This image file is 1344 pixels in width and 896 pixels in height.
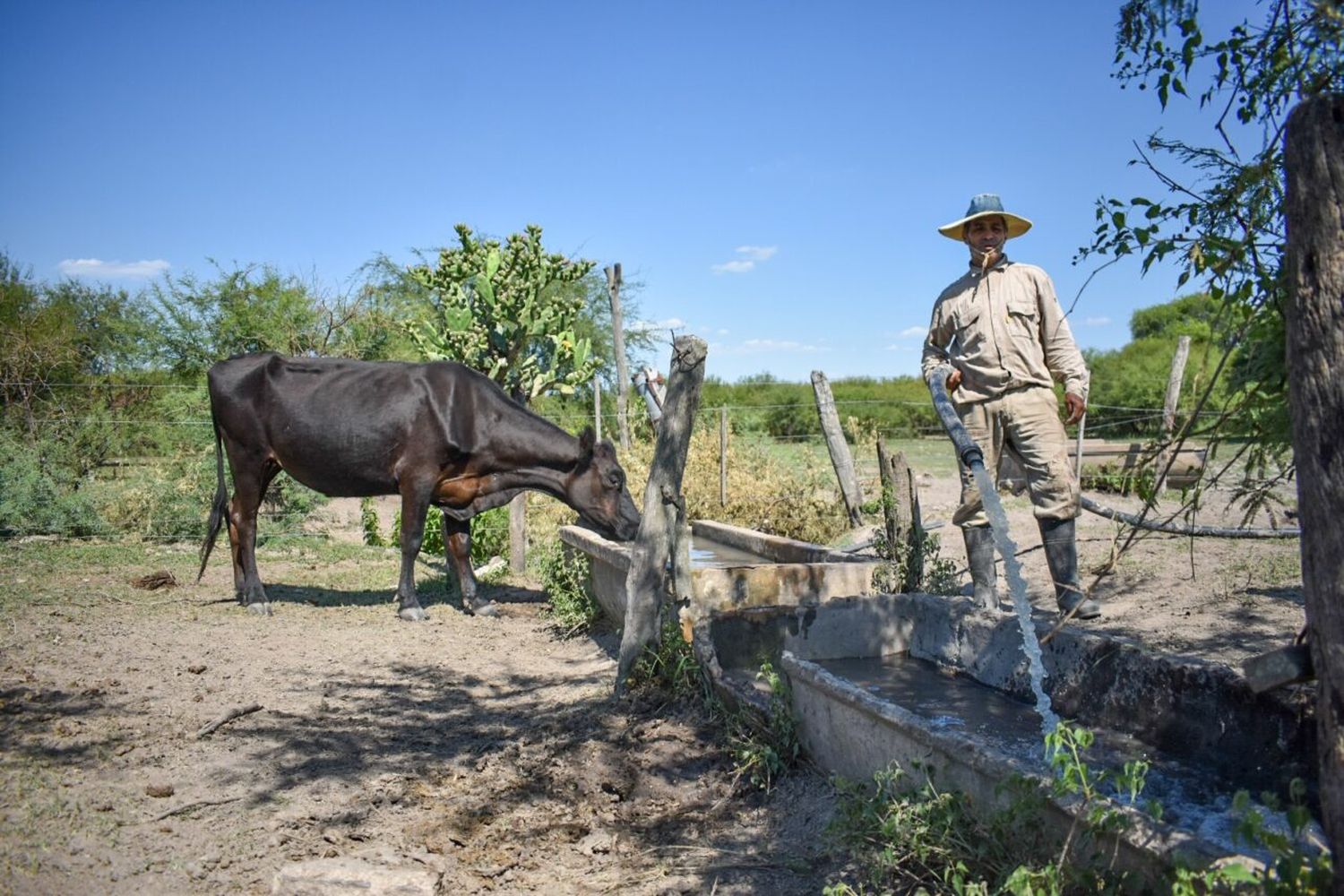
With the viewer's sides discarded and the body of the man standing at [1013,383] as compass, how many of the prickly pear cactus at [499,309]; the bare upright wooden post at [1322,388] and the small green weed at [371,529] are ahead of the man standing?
1

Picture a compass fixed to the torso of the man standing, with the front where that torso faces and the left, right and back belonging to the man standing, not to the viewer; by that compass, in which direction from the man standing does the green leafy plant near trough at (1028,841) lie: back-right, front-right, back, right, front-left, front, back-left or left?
front

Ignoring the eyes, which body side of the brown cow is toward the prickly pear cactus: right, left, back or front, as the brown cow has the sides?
left

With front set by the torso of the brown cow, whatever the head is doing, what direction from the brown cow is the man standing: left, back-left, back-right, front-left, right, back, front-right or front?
front-right

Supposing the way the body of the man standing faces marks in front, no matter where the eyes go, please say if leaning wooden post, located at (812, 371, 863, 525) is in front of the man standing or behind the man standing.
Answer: behind

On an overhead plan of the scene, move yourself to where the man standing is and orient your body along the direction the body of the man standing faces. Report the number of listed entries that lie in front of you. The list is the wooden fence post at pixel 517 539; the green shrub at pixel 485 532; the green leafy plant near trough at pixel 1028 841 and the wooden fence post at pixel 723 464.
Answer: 1

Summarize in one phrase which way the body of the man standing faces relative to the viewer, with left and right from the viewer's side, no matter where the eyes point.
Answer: facing the viewer

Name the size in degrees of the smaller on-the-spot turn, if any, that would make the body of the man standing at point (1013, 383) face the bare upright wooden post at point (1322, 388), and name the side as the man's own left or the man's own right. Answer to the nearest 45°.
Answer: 0° — they already face it

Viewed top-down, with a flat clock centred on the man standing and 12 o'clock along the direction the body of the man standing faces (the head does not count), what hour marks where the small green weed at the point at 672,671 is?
The small green weed is roughly at 2 o'clock from the man standing.

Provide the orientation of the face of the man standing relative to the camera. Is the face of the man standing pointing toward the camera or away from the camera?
toward the camera

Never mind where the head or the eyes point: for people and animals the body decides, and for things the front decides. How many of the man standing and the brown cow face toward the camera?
1

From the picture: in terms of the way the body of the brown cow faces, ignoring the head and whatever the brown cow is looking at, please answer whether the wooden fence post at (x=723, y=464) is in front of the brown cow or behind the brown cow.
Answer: in front

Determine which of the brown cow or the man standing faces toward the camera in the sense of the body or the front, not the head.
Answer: the man standing

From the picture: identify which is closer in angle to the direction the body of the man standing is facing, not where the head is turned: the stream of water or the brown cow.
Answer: the stream of water

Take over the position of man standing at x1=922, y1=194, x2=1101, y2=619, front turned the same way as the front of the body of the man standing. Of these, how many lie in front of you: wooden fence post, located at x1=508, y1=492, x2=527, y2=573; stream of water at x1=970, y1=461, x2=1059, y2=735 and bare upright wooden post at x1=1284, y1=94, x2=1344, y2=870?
2

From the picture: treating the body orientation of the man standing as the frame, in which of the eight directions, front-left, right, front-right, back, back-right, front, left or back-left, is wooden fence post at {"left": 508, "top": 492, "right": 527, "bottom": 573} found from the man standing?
back-right

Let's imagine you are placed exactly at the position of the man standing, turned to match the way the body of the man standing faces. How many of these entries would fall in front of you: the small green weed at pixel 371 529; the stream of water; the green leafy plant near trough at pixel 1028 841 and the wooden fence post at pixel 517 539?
2

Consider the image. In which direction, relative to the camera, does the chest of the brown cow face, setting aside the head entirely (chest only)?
to the viewer's right

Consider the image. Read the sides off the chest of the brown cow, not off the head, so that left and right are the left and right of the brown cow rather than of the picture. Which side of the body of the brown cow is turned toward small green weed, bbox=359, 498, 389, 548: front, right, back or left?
left

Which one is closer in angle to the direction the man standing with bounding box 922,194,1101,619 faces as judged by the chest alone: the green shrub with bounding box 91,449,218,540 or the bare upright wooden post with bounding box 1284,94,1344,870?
the bare upright wooden post

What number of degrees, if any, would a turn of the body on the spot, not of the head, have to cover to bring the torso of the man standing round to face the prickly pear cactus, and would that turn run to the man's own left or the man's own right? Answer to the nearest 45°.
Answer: approximately 135° to the man's own right
